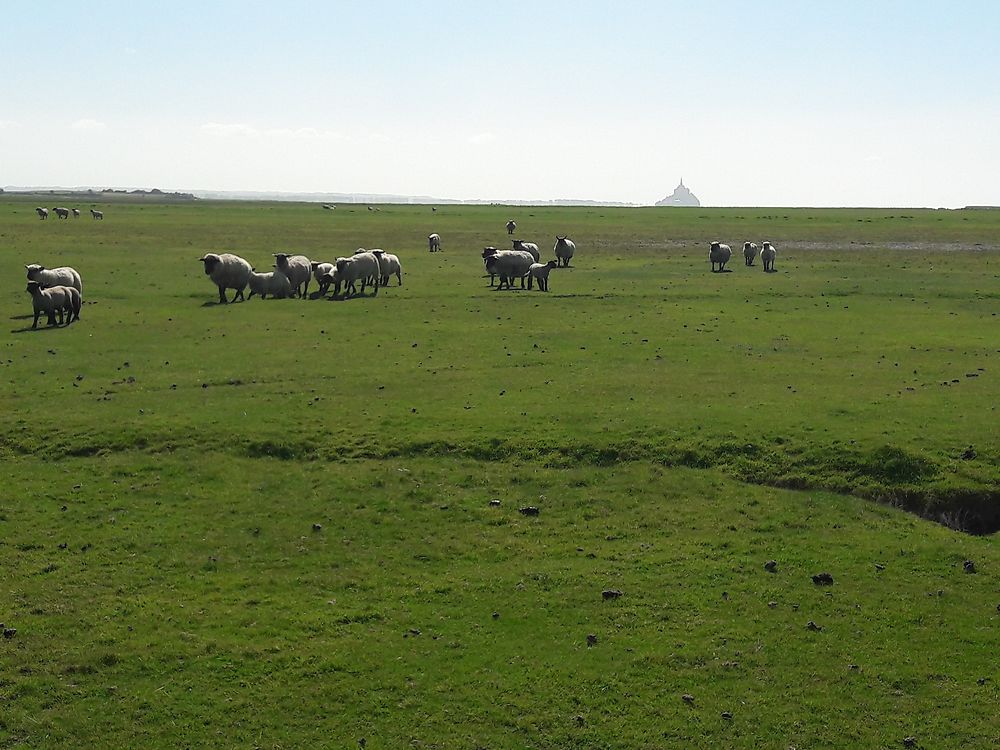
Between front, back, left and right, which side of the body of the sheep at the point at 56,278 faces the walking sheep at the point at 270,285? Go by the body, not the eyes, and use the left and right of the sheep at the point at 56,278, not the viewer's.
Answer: back

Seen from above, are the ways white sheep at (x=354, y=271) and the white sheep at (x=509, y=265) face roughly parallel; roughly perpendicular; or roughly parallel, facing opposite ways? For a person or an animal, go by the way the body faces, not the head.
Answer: roughly parallel

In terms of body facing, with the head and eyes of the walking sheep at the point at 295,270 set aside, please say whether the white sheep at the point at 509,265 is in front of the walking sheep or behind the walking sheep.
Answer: behind

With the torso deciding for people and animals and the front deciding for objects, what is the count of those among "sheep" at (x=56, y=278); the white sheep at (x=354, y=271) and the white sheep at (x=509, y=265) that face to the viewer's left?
3

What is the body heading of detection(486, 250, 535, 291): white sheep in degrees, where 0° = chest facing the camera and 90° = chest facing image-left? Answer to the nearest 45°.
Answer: approximately 90°

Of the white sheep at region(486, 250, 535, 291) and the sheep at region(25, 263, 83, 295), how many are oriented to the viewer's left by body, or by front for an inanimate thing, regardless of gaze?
2

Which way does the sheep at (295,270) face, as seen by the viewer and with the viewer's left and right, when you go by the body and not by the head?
facing the viewer and to the left of the viewer

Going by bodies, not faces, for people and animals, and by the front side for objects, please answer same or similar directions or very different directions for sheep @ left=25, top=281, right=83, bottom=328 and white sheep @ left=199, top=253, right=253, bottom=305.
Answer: same or similar directions

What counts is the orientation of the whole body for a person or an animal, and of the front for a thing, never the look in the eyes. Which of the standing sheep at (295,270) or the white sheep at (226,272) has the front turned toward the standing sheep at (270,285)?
the standing sheep at (295,270)

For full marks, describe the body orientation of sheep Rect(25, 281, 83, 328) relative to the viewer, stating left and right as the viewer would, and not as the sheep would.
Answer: facing the viewer and to the left of the viewer

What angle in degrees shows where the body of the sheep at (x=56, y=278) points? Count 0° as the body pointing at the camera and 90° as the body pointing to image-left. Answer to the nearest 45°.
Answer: approximately 90°

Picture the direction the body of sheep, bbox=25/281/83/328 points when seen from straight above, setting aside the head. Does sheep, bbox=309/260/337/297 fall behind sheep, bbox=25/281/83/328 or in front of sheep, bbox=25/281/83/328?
behind

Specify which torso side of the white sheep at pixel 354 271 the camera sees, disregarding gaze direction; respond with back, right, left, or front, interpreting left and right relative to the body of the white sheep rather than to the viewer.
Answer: left

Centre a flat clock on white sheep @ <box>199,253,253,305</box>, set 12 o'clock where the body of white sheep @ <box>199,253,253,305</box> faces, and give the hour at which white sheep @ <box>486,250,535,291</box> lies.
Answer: white sheep @ <box>486,250,535,291</box> is roughly at 7 o'clock from white sheep @ <box>199,253,253,305</box>.

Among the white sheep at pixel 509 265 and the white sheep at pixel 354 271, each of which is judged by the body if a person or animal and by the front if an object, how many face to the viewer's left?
2

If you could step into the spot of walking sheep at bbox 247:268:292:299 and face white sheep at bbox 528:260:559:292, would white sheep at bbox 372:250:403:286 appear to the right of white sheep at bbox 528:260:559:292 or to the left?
left
